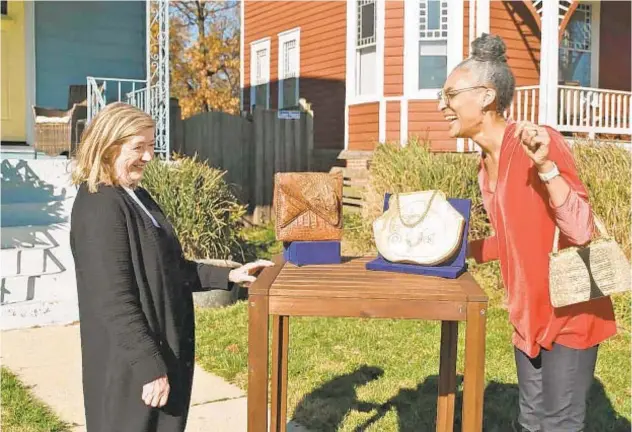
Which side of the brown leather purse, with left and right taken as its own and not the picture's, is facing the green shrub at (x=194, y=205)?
back

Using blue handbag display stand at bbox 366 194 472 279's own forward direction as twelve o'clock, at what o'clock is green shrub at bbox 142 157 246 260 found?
The green shrub is roughly at 5 o'clock from the blue handbag display stand.

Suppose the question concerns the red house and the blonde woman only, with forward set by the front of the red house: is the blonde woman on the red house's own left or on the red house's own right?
on the red house's own right

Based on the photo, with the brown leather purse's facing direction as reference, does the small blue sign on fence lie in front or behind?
behind

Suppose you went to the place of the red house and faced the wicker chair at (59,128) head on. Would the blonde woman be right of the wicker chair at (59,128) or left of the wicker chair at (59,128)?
left

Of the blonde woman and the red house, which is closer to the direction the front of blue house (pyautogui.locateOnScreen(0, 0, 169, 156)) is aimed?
the blonde woman

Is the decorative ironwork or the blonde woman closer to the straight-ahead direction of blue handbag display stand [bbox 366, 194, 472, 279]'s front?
the blonde woman

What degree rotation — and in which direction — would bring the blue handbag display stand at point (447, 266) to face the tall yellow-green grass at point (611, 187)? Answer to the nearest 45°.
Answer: approximately 180°

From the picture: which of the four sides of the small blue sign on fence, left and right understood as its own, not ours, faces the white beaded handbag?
front

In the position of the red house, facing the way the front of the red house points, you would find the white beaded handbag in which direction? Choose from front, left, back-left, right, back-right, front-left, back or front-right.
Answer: front-right

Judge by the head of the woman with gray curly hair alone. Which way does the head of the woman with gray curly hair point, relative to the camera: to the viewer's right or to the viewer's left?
to the viewer's left

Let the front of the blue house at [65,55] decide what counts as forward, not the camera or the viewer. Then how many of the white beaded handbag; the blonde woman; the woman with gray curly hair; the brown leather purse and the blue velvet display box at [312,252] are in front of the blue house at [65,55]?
5

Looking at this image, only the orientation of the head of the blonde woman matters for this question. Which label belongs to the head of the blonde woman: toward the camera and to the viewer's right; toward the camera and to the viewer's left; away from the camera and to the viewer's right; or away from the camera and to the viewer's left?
toward the camera and to the viewer's right

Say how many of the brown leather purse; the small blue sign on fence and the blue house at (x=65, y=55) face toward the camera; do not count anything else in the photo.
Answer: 3

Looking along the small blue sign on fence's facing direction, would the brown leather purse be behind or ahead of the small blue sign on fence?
ahead

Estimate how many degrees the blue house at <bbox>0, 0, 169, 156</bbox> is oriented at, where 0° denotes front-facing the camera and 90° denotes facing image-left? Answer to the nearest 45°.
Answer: approximately 0°

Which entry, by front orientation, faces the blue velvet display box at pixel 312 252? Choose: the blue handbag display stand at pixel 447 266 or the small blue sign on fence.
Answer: the small blue sign on fence
